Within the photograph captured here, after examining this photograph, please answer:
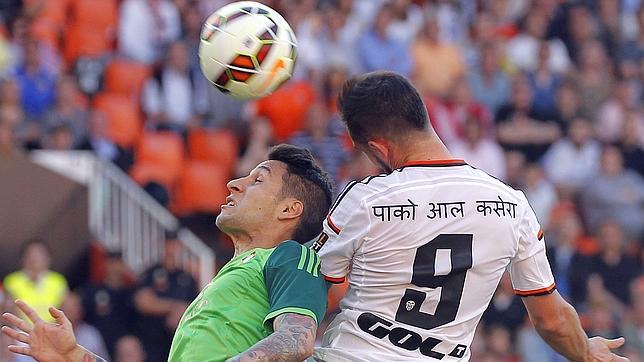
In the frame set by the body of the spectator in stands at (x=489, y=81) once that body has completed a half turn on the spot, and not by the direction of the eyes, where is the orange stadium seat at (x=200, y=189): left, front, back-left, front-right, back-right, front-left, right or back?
back-left

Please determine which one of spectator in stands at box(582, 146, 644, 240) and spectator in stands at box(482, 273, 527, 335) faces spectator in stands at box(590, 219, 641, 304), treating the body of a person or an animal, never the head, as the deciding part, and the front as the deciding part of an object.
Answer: spectator in stands at box(582, 146, 644, 240)

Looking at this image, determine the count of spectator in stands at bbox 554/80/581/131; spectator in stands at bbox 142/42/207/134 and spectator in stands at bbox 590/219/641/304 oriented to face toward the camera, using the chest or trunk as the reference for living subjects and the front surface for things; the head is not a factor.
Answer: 3

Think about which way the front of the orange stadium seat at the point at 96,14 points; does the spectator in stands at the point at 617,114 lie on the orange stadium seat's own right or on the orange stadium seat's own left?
on the orange stadium seat's own left

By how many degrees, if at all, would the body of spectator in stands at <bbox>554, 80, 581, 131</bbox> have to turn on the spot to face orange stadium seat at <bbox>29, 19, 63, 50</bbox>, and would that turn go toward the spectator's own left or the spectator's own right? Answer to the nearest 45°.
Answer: approximately 45° to the spectator's own right

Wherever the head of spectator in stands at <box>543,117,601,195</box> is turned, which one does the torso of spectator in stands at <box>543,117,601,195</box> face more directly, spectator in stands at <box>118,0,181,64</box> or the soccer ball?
the soccer ball

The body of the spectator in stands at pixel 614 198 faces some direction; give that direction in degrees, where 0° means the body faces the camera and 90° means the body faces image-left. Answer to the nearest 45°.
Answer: approximately 0°

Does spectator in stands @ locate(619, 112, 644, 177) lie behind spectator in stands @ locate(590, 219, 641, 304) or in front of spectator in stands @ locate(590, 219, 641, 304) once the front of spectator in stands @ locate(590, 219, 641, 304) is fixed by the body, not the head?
behind

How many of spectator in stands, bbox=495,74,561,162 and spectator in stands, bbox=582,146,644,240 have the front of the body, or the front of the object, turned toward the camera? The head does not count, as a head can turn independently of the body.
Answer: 2
